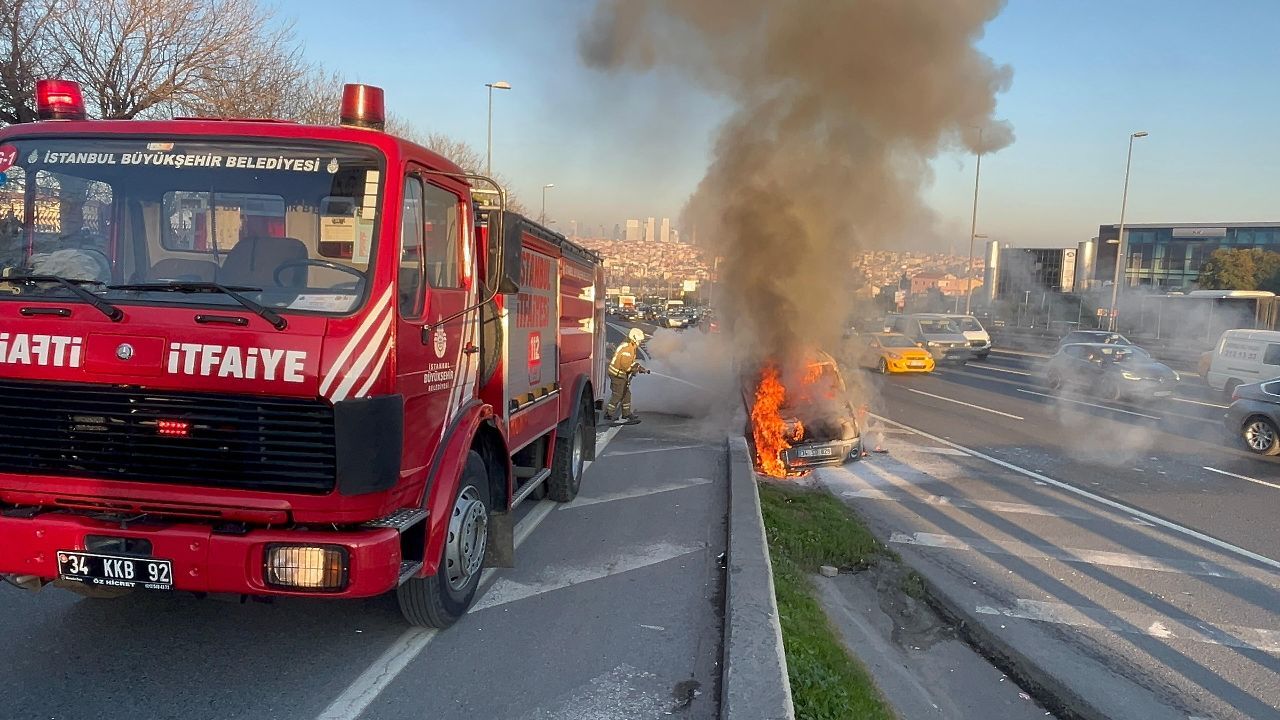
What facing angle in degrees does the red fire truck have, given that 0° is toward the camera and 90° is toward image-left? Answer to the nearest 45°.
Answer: approximately 45°

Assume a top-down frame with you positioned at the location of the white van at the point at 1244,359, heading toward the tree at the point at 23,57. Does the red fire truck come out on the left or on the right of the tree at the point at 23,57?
left

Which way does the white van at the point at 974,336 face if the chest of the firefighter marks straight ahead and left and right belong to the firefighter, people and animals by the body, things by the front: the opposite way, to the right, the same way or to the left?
to the right

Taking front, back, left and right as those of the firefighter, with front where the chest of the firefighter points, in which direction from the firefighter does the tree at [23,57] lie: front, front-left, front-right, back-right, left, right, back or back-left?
back

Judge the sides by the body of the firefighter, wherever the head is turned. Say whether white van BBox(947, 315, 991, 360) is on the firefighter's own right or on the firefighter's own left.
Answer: on the firefighter's own left

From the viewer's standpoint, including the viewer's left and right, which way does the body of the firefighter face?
facing to the right of the viewer

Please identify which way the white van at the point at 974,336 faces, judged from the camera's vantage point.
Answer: facing the viewer and to the right of the viewer

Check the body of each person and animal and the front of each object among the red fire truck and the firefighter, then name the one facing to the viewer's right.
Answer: the firefighter

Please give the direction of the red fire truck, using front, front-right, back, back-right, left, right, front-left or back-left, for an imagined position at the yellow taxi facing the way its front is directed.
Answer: front-right

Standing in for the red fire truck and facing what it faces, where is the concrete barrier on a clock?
The concrete barrier is roughly at 8 o'clock from the red fire truck.

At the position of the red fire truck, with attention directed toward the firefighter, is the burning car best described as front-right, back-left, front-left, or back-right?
front-right

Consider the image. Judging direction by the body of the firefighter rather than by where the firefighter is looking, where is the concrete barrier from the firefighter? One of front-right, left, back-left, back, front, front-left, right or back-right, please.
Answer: right

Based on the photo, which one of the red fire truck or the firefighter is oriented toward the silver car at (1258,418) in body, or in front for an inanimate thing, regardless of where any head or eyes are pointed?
the firefighter

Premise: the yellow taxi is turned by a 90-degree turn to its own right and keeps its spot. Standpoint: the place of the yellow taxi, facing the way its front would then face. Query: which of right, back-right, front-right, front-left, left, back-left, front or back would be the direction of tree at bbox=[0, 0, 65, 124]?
front

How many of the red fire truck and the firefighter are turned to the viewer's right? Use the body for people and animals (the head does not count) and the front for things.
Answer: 1
